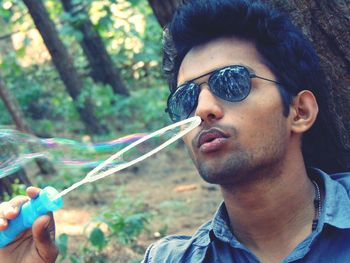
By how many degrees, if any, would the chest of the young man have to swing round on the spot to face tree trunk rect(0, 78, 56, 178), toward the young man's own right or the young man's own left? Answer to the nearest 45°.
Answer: approximately 135° to the young man's own right

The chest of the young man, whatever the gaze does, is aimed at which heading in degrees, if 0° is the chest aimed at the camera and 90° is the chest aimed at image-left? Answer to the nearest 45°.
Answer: approximately 45°

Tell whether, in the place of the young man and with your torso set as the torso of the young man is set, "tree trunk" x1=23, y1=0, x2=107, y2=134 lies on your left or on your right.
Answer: on your right

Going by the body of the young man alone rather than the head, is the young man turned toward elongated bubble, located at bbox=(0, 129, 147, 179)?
no

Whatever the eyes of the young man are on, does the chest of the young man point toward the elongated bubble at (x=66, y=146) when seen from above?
no

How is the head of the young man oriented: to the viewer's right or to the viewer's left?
to the viewer's left

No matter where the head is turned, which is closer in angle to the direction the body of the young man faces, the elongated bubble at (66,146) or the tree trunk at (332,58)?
the elongated bubble

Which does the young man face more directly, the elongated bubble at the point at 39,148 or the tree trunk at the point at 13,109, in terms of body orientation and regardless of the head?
the elongated bubble

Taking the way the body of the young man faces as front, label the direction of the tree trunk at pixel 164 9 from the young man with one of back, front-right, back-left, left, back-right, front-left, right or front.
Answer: back-right

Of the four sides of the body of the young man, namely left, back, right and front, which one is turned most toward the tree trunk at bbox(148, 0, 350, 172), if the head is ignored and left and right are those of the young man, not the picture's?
back

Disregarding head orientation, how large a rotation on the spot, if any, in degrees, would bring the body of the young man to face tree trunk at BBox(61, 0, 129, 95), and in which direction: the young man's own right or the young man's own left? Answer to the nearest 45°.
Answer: approximately 135° to the young man's own right

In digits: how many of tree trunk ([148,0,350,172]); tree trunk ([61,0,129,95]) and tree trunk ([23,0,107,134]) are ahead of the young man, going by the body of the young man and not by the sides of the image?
0

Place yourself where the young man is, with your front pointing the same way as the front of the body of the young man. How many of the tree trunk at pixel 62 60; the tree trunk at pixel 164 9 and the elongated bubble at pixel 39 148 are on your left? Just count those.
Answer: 0
